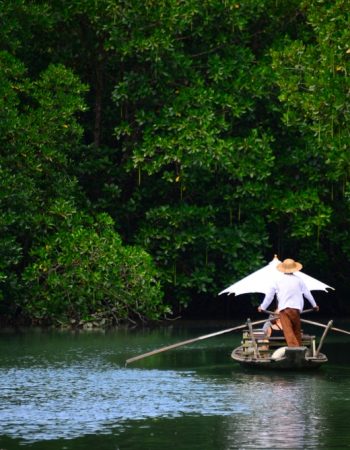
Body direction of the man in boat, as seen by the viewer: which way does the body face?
away from the camera
